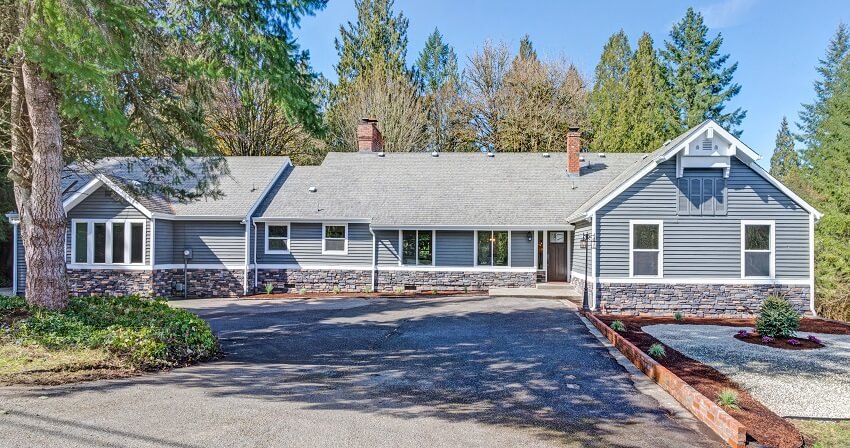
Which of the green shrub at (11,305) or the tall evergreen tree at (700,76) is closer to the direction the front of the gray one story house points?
the green shrub

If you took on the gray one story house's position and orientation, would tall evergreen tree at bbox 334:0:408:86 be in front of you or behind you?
behind

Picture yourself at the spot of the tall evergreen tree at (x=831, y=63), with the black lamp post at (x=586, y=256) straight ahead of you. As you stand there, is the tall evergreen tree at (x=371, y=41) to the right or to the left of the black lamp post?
right

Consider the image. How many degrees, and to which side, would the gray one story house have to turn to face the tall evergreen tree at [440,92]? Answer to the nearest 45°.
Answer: approximately 180°

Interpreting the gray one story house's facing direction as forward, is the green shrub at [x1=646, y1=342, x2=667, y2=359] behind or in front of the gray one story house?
in front

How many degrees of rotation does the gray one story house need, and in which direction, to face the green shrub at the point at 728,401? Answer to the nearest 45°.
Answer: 0° — it already faces it

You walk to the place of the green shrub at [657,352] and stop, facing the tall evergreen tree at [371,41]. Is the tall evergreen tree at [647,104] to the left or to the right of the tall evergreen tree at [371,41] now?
right

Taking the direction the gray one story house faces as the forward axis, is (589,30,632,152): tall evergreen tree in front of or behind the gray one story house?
behind

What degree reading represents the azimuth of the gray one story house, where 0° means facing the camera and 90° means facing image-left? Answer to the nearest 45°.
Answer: approximately 0°

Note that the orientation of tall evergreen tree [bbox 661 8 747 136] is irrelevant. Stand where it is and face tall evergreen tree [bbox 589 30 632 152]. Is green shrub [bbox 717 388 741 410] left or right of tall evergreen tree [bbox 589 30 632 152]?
left
